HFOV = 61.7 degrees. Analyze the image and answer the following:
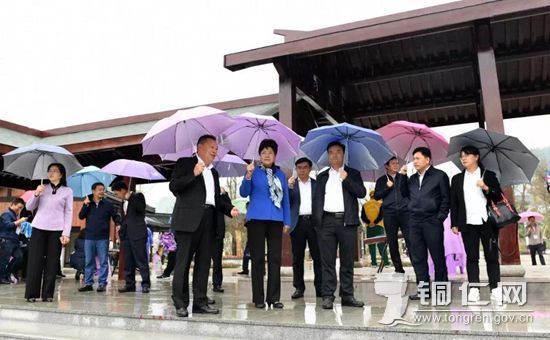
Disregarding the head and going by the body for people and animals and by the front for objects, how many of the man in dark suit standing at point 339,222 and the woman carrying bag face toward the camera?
2

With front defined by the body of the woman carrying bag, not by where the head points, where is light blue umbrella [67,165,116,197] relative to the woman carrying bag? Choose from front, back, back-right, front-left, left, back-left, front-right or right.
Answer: right

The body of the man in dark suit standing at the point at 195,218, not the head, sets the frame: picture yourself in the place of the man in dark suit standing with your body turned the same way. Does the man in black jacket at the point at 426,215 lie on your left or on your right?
on your left

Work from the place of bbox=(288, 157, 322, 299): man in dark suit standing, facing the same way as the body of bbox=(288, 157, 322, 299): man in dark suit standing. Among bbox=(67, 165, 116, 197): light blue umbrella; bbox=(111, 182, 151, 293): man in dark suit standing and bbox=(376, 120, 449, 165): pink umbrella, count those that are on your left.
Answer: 1

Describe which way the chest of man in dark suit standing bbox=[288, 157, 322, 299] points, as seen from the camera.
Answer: toward the camera

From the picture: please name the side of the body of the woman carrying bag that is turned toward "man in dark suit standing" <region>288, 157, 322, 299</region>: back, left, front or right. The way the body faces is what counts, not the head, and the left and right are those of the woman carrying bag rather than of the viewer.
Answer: right

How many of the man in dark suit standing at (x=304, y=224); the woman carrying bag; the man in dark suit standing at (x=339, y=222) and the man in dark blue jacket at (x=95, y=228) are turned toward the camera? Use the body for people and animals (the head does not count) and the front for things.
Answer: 4

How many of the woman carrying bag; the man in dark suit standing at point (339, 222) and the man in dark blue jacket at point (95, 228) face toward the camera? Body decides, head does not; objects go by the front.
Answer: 3

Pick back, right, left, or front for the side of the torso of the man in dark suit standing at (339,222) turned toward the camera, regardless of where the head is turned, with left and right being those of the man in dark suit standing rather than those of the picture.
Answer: front

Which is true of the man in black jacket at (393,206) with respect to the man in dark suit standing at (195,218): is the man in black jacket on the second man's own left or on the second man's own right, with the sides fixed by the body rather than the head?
on the second man's own left

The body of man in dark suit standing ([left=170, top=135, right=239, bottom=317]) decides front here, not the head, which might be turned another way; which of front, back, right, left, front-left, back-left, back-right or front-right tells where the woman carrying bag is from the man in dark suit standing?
front-left

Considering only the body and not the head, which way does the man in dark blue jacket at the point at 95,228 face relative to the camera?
toward the camera
